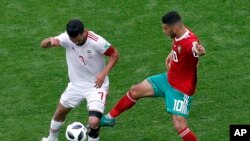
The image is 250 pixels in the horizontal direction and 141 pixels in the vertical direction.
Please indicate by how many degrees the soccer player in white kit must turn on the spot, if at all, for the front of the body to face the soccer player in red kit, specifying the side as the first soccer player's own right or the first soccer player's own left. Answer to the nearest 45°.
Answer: approximately 90° to the first soccer player's own left

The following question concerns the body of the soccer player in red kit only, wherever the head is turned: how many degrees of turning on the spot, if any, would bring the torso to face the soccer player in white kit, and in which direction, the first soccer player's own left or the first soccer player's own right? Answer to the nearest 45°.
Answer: approximately 45° to the first soccer player's own right

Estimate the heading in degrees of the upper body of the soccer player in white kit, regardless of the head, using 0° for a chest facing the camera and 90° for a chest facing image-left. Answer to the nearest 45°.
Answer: approximately 0°

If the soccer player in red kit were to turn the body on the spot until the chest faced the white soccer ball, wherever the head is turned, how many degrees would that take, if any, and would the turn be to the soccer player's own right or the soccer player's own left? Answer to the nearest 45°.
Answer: approximately 45° to the soccer player's own right
